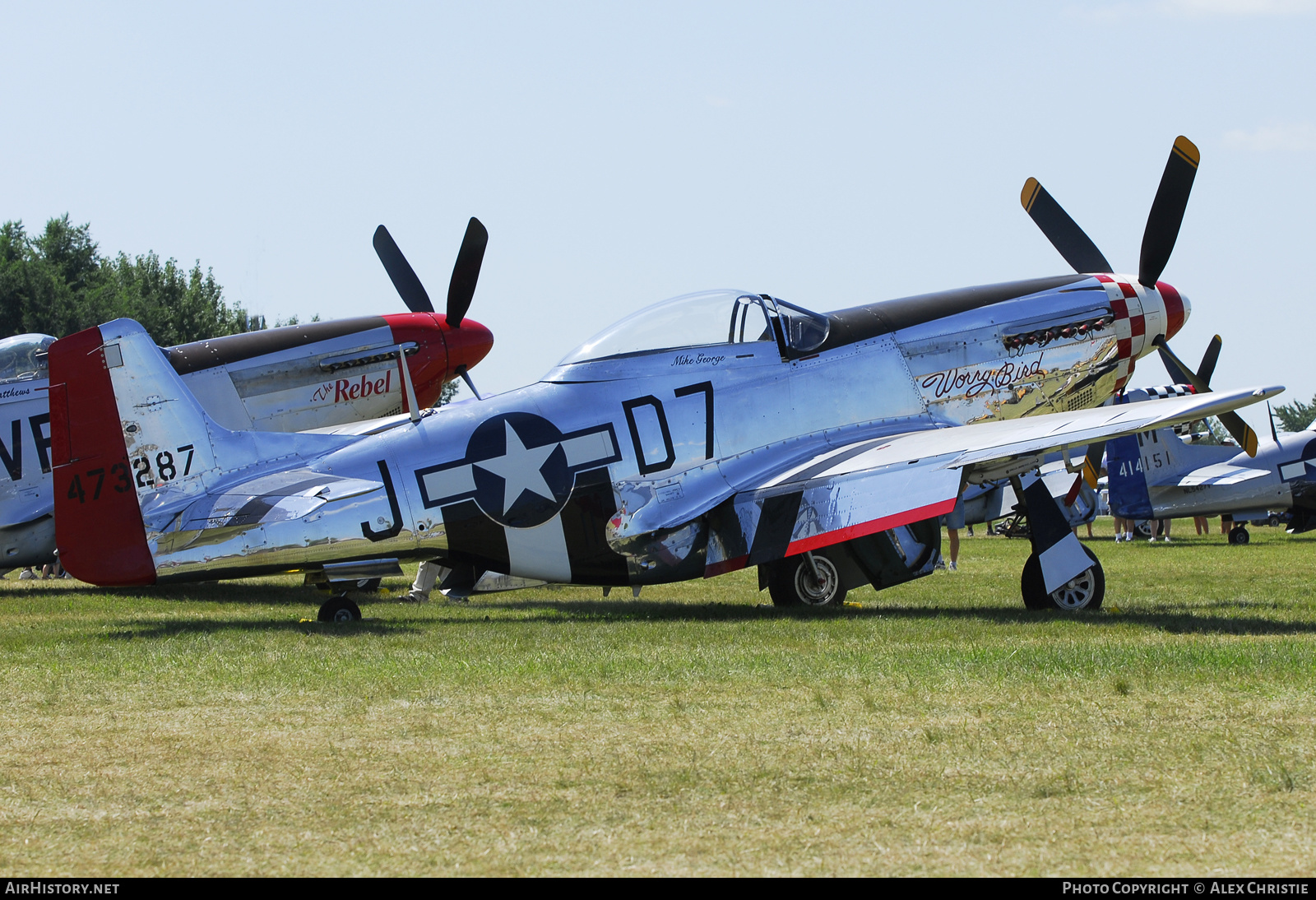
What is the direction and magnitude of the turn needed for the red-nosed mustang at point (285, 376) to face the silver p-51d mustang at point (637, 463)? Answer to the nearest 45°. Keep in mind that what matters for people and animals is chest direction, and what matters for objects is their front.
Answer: approximately 90° to its right

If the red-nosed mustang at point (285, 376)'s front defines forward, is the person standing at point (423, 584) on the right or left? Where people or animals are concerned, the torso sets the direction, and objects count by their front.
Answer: on its right

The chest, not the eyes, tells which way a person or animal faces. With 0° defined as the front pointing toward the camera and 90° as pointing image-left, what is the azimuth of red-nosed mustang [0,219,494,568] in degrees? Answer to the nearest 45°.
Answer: approximately 270°
